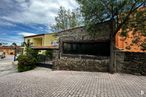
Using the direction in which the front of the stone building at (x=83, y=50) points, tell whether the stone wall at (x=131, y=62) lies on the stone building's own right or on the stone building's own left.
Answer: on the stone building's own left

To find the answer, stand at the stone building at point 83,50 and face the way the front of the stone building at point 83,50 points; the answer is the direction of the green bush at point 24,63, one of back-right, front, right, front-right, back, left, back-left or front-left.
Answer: right

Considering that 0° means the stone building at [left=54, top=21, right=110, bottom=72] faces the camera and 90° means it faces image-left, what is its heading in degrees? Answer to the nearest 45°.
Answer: approximately 0°
